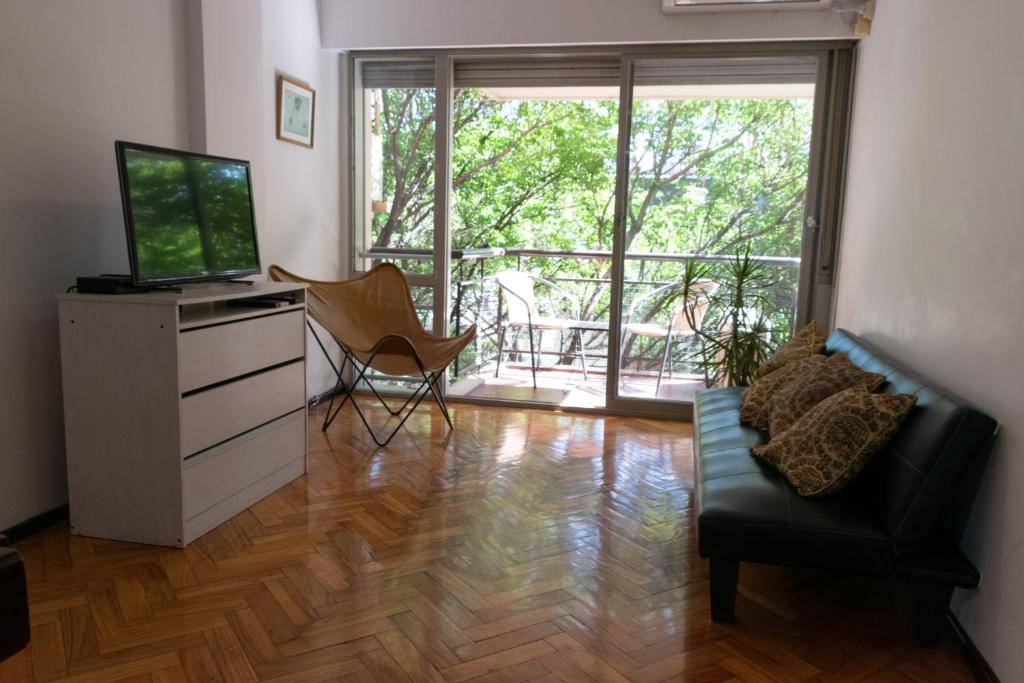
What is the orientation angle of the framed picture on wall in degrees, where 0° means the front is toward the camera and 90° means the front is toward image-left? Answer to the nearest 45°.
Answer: approximately 315°

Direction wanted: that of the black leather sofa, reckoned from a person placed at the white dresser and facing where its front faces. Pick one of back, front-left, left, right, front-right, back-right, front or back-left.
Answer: front

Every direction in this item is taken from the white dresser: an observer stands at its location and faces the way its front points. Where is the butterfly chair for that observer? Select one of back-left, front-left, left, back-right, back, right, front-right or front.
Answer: left

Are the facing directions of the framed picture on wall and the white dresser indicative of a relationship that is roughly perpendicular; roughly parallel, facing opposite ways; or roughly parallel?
roughly parallel

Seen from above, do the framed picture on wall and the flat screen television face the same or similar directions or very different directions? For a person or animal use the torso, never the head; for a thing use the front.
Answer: same or similar directions

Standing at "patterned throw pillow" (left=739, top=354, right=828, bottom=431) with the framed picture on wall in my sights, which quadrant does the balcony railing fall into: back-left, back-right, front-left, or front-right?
front-right

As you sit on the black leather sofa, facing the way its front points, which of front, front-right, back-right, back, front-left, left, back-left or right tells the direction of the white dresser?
front

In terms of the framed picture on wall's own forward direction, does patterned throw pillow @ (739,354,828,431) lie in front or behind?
in front

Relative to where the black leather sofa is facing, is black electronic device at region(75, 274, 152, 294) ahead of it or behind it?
ahead

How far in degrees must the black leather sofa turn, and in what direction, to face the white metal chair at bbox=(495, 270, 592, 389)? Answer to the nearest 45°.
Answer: approximately 45° to its right

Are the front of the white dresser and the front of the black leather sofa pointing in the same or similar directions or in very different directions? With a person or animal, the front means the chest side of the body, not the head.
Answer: very different directions

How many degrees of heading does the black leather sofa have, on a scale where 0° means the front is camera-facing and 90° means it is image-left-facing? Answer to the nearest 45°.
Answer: approximately 90°

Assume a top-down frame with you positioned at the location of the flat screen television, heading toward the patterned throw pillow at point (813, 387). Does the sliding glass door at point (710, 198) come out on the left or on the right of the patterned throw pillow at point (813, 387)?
left

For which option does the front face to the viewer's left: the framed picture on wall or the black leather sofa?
the black leather sofa

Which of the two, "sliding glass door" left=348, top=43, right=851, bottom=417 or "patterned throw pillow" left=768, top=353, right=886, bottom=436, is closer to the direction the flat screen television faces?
the patterned throw pillow

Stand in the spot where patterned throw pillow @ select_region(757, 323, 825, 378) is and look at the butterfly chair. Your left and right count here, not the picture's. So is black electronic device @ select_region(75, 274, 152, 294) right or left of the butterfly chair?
left
